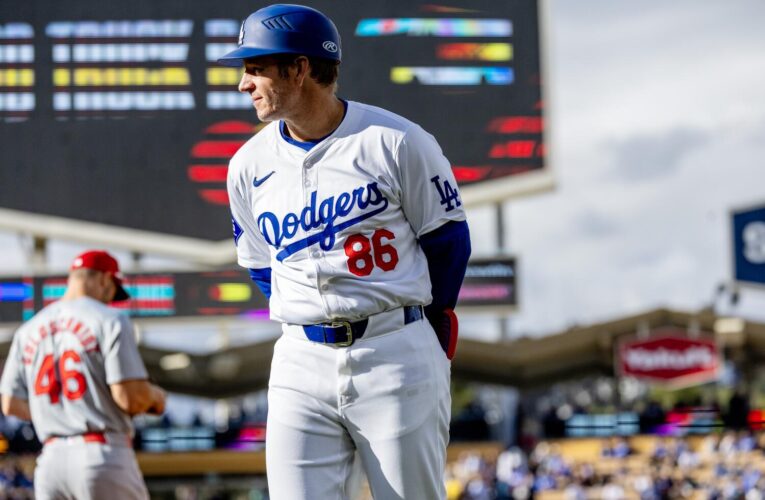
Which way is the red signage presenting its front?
toward the camera

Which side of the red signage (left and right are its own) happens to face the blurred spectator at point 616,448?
front

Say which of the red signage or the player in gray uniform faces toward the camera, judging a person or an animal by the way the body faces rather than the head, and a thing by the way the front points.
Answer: the red signage

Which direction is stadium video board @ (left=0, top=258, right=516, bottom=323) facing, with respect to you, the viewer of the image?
facing the viewer

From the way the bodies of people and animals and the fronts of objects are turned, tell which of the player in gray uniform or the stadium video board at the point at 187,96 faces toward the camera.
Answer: the stadium video board

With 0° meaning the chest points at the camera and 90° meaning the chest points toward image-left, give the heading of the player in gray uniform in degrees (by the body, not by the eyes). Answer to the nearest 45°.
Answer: approximately 225°

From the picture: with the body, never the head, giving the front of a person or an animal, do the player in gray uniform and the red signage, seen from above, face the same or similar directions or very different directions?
very different directions

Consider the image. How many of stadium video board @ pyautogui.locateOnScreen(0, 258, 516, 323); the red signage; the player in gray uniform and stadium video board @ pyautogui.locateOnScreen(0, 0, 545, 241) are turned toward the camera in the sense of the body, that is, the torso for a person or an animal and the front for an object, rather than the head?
3

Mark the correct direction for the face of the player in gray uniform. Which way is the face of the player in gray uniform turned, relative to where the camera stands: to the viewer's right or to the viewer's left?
to the viewer's right

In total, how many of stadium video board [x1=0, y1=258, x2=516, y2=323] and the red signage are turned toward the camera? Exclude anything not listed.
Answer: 2

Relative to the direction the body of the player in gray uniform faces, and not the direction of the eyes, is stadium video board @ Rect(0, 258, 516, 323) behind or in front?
in front

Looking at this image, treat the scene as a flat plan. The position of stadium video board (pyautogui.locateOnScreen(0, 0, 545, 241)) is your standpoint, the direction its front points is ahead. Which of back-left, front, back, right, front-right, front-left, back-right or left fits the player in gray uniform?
front

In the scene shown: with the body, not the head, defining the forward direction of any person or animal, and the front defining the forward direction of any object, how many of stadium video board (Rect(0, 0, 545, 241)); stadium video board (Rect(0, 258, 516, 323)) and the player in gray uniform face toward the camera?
2

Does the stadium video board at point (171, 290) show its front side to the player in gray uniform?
yes

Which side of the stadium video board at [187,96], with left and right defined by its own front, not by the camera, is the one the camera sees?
front
